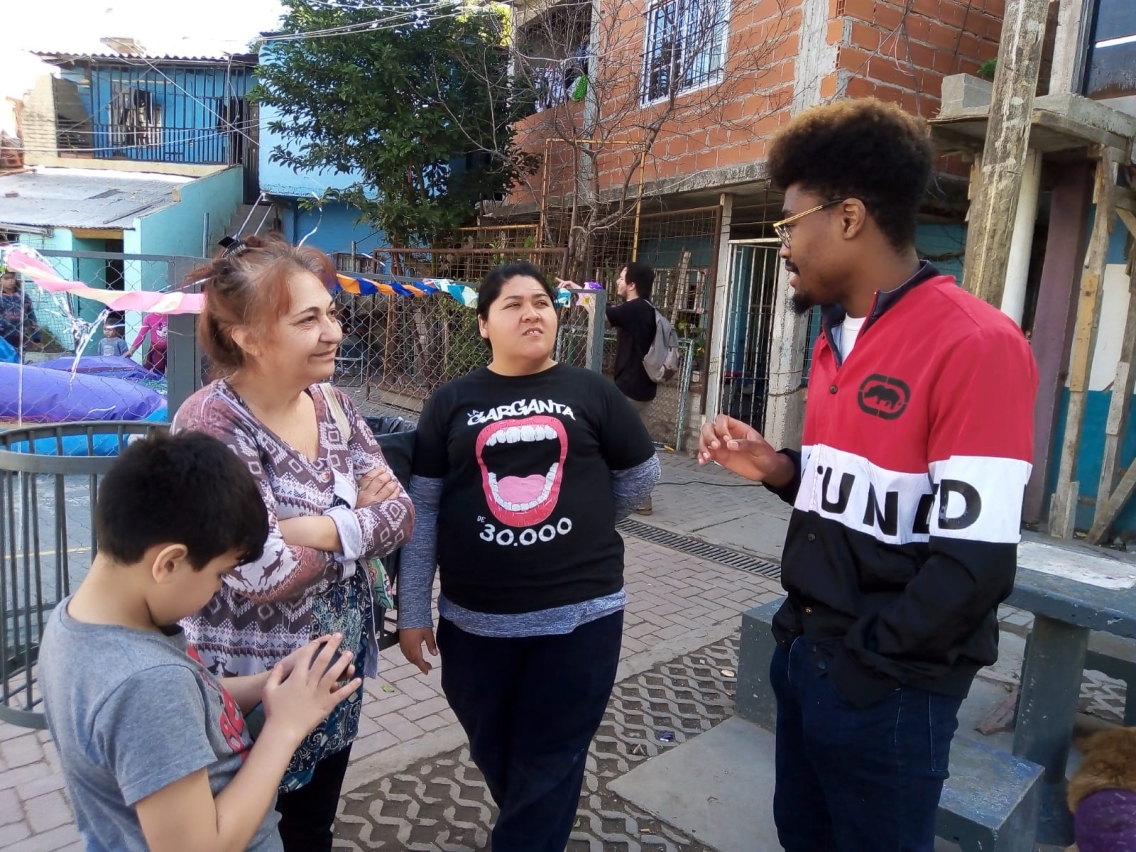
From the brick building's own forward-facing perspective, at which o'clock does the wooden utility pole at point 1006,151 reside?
The wooden utility pole is roughly at 10 o'clock from the brick building.

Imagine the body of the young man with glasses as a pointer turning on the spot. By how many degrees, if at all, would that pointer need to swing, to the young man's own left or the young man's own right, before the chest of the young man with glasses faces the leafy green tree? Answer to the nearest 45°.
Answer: approximately 90° to the young man's own right

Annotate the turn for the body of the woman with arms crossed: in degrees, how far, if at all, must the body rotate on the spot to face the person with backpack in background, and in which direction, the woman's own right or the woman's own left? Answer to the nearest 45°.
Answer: approximately 90° to the woman's own left

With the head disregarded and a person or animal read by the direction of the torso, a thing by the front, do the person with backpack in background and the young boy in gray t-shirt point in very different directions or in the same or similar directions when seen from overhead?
very different directions

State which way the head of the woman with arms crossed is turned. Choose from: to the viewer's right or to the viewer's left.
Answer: to the viewer's right

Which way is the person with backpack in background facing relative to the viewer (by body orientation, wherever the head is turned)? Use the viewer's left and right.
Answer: facing to the left of the viewer

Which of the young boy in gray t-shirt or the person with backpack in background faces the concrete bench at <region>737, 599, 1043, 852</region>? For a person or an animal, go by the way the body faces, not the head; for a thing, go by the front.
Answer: the young boy in gray t-shirt

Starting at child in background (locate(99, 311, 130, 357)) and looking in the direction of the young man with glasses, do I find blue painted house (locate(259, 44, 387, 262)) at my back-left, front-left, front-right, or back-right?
back-left

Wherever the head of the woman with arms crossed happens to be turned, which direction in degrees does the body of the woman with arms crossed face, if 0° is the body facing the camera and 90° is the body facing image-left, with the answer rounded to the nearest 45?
approximately 315°

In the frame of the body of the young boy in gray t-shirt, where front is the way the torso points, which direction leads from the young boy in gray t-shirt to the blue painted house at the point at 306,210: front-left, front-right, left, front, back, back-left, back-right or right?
left

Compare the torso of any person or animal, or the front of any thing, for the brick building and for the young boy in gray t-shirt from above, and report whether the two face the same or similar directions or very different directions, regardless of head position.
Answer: very different directions

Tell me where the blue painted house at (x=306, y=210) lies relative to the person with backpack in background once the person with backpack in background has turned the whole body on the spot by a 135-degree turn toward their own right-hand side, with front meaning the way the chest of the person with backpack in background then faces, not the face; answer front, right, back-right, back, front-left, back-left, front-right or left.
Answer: left

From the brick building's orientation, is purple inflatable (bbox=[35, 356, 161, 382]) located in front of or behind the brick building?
in front

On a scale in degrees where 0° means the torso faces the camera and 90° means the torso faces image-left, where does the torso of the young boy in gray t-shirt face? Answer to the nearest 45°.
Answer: approximately 270°

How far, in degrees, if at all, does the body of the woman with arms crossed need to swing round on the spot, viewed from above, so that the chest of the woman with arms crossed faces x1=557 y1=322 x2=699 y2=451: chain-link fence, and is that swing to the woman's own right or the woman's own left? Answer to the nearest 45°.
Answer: approximately 90° to the woman's own left
